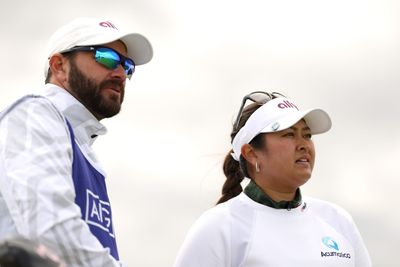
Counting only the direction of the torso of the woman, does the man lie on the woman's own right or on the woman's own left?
on the woman's own right

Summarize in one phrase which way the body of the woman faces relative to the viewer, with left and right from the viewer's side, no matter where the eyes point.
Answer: facing the viewer and to the right of the viewer

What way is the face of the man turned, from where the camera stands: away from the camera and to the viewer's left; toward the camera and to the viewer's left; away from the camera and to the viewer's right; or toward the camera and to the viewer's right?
toward the camera and to the viewer's right
